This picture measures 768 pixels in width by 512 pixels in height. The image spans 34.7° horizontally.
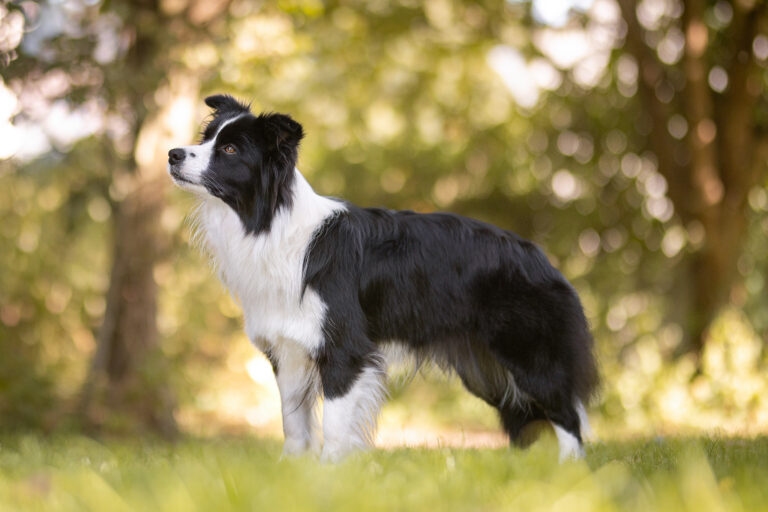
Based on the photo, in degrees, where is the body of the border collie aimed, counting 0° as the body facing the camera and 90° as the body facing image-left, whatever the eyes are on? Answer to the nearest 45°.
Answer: approximately 90°

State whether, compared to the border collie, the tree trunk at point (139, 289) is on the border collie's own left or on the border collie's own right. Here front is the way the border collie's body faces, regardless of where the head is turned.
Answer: on the border collie's own right

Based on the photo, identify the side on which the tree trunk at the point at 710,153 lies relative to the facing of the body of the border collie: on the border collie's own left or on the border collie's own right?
on the border collie's own right

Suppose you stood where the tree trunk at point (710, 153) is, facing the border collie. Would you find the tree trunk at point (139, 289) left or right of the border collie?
right
